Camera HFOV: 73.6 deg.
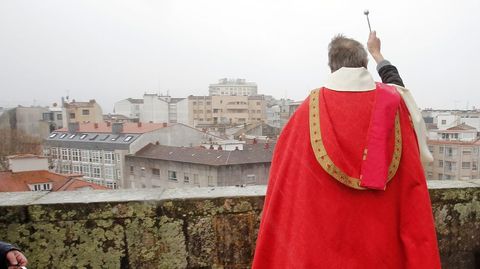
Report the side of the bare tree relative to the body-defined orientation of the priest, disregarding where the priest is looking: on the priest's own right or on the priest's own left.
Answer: on the priest's own left

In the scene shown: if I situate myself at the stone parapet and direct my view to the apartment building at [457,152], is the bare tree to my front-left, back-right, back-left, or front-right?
front-left

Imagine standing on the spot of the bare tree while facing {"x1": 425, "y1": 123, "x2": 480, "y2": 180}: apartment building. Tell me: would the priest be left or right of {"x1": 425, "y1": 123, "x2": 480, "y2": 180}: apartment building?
right

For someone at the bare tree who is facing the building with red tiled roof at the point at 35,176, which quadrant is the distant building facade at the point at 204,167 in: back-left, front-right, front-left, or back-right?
front-left

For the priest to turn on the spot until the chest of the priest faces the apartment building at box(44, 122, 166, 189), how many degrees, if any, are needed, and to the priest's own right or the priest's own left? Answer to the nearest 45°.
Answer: approximately 45° to the priest's own left

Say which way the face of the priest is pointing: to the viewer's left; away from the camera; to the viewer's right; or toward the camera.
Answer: away from the camera

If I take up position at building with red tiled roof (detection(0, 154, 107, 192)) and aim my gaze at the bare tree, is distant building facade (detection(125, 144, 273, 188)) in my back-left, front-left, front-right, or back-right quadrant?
front-right

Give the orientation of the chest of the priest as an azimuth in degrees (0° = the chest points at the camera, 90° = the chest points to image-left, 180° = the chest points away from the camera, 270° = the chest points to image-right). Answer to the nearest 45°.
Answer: approximately 180°

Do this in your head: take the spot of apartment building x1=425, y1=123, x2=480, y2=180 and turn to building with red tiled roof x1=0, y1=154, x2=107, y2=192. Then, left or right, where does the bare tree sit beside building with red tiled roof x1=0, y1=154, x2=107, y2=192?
right

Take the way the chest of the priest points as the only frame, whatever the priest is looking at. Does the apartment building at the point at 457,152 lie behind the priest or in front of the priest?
in front

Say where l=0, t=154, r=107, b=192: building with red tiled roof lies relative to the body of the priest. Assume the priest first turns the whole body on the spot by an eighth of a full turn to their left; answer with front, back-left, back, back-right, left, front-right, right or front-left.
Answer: front
